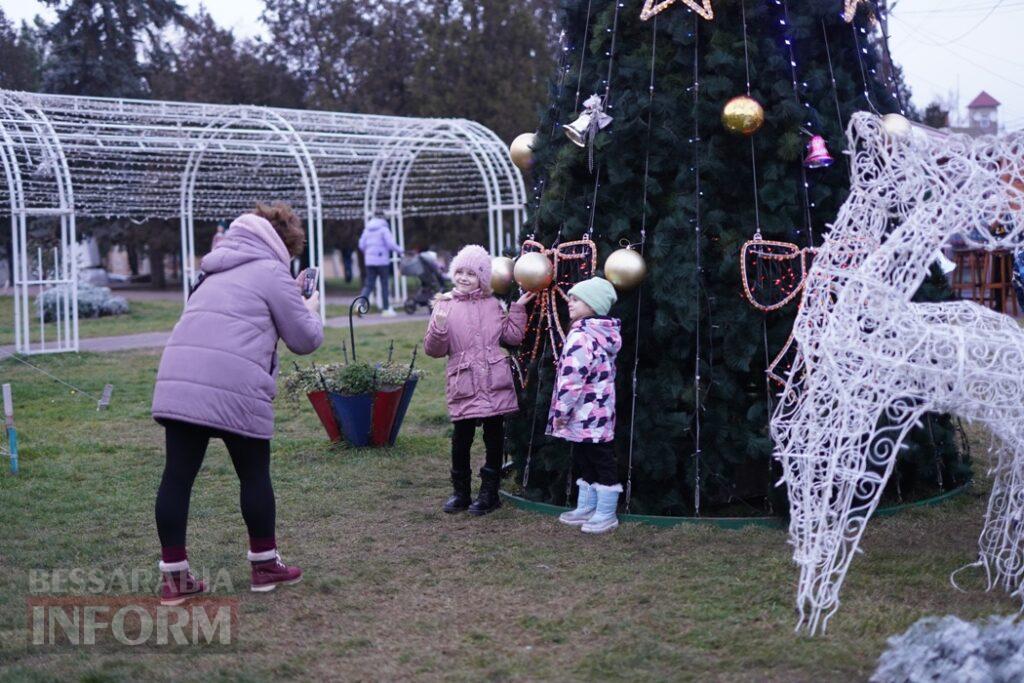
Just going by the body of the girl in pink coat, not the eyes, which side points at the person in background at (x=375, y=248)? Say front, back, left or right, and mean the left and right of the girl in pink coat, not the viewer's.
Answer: back

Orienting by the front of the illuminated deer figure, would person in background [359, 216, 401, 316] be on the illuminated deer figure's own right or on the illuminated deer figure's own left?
on the illuminated deer figure's own right

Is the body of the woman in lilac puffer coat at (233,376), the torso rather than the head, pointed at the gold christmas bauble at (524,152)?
yes

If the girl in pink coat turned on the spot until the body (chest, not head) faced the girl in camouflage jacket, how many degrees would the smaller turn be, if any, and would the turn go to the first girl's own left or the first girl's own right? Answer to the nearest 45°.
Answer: approximately 45° to the first girl's own left

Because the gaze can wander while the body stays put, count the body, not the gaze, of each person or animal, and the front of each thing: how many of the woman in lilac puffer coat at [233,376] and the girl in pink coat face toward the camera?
1

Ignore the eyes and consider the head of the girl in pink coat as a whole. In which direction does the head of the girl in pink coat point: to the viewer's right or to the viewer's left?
to the viewer's left

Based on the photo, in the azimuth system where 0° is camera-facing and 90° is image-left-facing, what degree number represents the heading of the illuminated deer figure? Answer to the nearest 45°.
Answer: approximately 45°

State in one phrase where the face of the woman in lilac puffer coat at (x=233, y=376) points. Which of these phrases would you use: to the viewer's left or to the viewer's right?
to the viewer's right

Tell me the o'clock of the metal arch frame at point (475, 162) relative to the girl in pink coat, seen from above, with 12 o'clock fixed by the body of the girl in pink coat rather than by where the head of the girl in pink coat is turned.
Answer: The metal arch frame is roughly at 6 o'clock from the girl in pink coat.

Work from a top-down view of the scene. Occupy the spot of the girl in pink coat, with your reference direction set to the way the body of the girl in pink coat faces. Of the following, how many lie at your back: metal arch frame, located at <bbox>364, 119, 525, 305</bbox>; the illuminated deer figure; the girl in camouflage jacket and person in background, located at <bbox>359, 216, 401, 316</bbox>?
2

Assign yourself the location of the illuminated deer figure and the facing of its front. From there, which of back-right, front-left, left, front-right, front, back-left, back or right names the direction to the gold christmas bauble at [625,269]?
right
